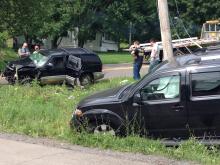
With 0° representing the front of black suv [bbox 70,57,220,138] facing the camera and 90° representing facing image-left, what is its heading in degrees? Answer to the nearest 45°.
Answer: approximately 90°

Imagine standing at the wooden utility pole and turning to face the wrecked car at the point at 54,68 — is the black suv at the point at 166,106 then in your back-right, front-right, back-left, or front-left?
back-left

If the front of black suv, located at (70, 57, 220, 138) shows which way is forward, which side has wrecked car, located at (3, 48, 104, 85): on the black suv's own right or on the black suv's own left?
on the black suv's own right

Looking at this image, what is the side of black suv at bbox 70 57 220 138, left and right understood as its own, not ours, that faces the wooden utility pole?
right
